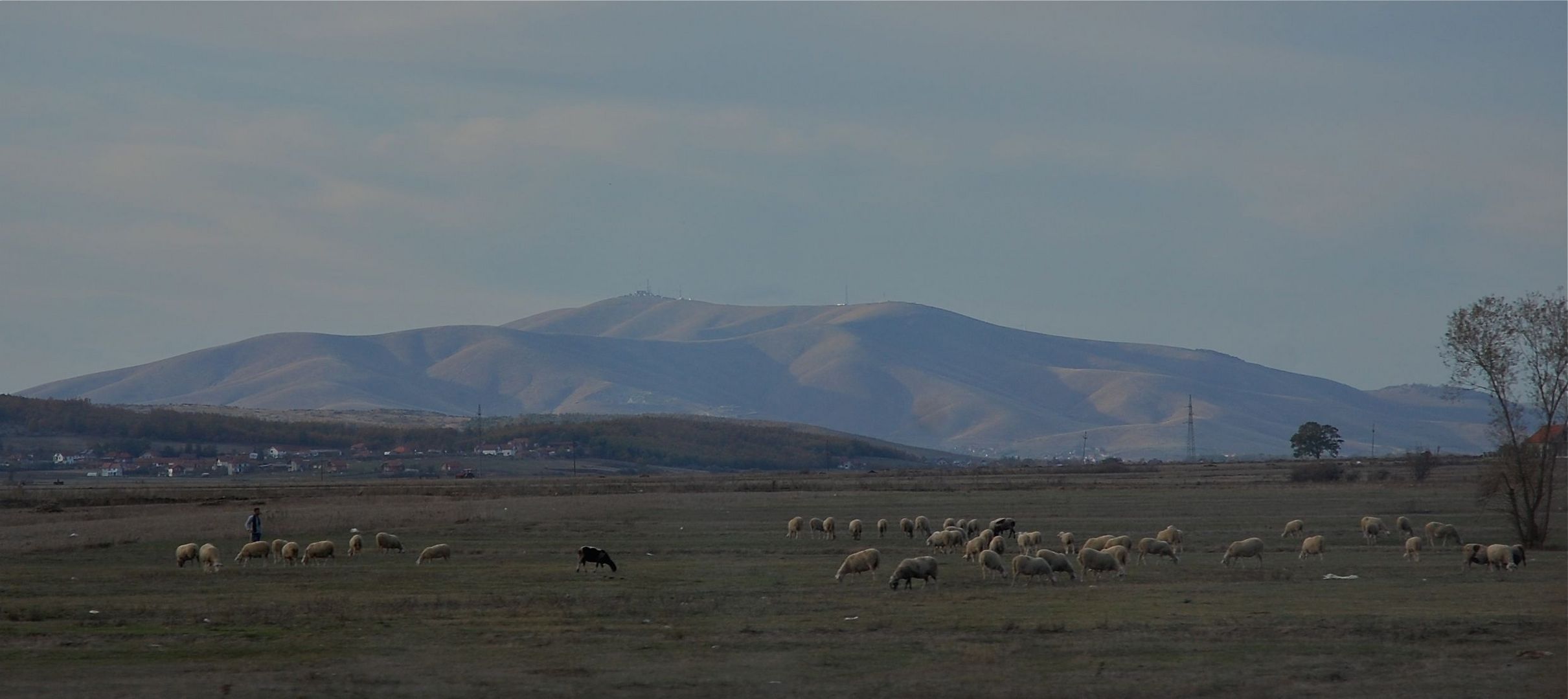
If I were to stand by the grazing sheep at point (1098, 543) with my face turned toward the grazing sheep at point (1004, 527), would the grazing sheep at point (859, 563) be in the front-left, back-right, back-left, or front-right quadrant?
back-left

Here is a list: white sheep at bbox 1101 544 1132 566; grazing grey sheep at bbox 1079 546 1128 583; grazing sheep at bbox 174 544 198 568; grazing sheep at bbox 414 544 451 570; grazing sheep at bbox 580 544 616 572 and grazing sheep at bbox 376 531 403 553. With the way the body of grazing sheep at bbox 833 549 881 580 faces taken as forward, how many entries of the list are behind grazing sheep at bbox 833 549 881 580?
2

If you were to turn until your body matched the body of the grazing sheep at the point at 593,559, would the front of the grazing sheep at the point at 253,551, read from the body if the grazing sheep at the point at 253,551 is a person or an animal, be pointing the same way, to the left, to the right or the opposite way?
the opposite way

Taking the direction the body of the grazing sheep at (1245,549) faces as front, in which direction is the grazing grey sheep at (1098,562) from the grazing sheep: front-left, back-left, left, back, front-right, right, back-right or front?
front-left

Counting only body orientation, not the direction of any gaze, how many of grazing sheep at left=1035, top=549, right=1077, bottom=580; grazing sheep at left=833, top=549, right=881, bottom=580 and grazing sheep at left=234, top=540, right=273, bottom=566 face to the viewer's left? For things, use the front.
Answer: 2

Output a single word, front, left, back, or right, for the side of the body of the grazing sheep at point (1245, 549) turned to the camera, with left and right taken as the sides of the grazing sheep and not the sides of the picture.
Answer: left

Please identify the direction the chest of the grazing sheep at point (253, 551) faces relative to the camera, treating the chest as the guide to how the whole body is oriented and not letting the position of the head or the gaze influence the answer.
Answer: to the viewer's left

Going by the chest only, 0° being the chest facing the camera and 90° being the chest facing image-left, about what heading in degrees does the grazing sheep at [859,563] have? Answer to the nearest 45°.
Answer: approximately 90°

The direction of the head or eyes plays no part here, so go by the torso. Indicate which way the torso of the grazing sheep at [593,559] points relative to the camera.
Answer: to the viewer's right

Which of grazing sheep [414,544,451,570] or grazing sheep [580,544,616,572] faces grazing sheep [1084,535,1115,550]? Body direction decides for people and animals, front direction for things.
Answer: grazing sheep [580,544,616,572]

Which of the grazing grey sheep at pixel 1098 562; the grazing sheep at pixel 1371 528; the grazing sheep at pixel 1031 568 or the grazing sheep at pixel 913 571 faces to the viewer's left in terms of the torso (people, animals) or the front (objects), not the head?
the grazing sheep at pixel 913 571

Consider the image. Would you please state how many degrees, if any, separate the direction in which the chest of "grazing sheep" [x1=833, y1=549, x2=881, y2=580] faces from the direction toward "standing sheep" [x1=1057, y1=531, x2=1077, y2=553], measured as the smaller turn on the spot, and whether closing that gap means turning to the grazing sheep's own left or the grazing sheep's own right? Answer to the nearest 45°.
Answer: approximately 135° to the grazing sheep's own right

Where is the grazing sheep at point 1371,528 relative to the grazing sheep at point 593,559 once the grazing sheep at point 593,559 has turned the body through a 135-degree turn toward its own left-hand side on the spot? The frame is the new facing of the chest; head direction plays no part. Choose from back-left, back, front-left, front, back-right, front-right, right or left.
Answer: back-right
